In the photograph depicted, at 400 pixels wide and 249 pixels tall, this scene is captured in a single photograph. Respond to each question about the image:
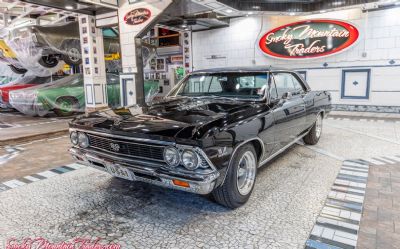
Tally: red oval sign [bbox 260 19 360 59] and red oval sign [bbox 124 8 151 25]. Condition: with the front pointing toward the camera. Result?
2

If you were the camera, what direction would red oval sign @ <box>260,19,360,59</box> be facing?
facing the viewer

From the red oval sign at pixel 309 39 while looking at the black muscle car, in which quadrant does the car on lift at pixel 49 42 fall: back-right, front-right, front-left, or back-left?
front-right

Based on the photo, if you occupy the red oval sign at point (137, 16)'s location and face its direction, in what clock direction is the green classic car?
The green classic car is roughly at 4 o'clock from the red oval sign.

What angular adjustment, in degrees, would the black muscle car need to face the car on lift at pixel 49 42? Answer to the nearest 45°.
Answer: approximately 90° to its right

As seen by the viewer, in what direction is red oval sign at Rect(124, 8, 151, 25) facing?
toward the camera

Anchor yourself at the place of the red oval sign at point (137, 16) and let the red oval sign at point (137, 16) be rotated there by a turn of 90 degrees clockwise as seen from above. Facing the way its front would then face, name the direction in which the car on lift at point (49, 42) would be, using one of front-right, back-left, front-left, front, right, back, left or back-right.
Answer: front-right

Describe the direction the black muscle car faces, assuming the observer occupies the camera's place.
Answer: facing the viewer and to the left of the viewer

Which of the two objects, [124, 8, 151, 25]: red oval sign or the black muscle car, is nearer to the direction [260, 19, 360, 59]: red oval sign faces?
the black muscle car

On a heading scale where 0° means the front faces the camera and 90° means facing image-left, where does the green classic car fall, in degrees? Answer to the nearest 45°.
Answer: approximately 45°

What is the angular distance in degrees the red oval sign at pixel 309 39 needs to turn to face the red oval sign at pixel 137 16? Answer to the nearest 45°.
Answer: approximately 45° to its right
